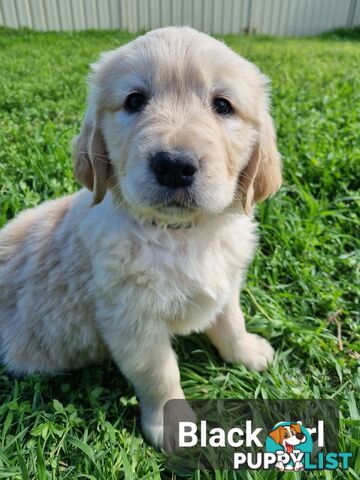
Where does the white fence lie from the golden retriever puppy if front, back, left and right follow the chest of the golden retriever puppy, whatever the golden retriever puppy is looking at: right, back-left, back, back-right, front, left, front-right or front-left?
back-left
